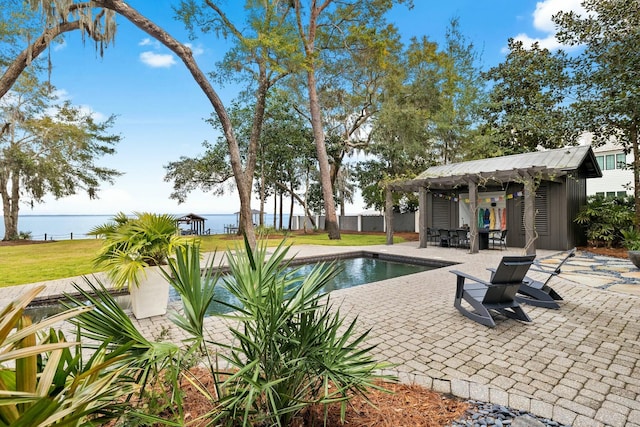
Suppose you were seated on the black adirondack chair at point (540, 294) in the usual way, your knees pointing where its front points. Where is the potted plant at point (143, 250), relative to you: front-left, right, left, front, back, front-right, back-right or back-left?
front-left

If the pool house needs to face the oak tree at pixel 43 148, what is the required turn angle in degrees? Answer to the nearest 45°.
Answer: approximately 45° to its right

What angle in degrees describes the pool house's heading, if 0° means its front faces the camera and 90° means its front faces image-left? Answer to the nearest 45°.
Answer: approximately 45°

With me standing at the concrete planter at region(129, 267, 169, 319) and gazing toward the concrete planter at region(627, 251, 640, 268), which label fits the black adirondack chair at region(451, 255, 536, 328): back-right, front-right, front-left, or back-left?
front-right

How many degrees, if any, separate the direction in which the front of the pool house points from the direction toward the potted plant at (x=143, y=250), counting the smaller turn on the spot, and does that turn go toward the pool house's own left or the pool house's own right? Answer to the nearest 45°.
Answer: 0° — it already faces it

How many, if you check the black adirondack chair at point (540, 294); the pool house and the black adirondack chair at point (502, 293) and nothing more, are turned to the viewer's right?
0

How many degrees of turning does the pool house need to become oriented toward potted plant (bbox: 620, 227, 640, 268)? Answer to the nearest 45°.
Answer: approximately 90° to its left

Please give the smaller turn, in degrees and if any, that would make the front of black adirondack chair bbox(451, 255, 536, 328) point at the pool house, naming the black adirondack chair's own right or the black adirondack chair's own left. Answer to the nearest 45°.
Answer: approximately 45° to the black adirondack chair's own right

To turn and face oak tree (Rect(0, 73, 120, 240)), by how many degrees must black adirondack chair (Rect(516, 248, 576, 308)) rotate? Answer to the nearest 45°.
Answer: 0° — it already faces it

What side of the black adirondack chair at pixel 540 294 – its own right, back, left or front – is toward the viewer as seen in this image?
left

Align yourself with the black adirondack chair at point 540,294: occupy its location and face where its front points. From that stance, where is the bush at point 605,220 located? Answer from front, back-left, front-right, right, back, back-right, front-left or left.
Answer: right

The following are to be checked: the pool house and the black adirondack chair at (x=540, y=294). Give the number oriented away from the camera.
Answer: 0

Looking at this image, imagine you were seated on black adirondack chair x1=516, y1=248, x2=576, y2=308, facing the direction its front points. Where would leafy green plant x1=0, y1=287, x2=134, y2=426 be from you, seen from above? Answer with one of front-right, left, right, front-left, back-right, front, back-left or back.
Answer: left

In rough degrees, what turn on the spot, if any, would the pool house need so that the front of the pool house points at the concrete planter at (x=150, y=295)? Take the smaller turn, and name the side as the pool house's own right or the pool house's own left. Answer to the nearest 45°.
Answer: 0° — it already faces it

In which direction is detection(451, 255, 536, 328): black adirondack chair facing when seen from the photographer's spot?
facing away from the viewer and to the left of the viewer

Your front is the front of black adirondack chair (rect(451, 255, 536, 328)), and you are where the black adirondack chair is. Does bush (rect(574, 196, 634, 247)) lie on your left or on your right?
on your right

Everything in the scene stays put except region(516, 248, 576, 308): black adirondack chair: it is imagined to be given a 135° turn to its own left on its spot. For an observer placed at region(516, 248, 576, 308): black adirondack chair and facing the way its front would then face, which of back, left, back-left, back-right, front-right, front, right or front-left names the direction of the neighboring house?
back-left

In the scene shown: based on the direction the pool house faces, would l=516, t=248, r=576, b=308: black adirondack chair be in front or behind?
in front
